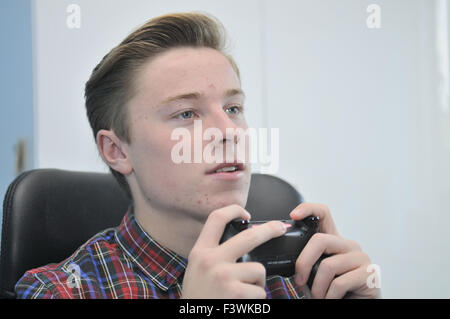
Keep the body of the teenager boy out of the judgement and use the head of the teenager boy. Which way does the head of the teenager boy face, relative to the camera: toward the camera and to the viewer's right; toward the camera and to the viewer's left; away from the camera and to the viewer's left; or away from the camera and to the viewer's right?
toward the camera and to the viewer's right
